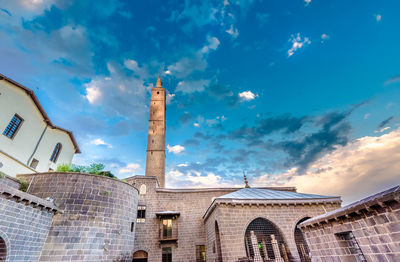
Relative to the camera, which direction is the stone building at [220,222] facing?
toward the camera

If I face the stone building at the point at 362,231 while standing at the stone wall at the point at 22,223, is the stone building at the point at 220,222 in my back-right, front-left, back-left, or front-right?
front-left

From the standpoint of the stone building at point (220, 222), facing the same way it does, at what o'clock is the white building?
The white building is roughly at 2 o'clock from the stone building.

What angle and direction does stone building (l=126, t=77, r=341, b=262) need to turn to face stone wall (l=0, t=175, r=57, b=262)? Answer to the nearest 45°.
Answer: approximately 45° to its right

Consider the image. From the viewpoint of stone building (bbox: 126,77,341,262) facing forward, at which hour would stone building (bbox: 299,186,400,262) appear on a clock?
stone building (bbox: 299,186,400,262) is roughly at 11 o'clock from stone building (bbox: 126,77,341,262).

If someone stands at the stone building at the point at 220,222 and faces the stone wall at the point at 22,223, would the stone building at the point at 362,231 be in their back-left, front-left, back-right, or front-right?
front-left
